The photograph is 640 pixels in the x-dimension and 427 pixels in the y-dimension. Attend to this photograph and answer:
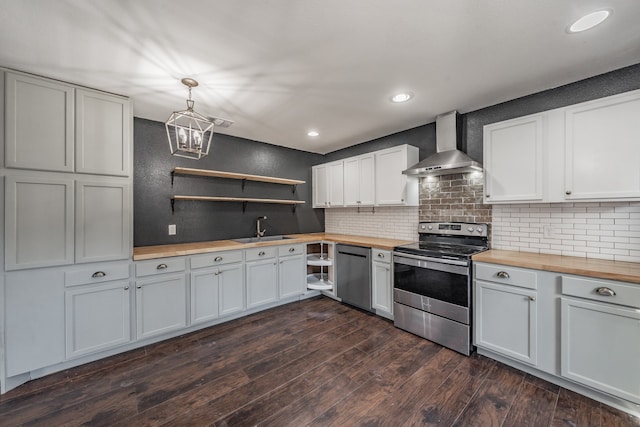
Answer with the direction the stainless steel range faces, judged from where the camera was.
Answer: facing the viewer and to the left of the viewer

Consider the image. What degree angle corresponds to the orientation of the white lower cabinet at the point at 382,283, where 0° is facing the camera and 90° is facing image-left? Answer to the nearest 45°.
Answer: approximately 45°

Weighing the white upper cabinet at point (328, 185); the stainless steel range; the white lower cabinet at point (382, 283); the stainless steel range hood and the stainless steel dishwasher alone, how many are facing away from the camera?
0

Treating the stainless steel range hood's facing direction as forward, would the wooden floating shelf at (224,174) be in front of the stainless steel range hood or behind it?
in front

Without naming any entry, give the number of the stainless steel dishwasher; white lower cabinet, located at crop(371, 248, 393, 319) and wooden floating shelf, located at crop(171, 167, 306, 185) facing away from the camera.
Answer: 0

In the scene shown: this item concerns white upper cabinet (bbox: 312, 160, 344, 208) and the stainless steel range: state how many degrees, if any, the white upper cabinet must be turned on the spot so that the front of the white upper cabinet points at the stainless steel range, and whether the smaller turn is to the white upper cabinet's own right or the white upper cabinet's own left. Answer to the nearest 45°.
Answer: approximately 90° to the white upper cabinet's own left

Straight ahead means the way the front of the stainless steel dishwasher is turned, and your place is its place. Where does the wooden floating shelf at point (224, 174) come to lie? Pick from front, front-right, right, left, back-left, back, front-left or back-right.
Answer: front-right

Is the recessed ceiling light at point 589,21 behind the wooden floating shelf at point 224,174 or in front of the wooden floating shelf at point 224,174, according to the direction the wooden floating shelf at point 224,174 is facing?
in front

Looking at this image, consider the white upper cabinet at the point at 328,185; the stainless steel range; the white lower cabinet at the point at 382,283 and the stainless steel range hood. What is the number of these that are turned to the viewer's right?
0
